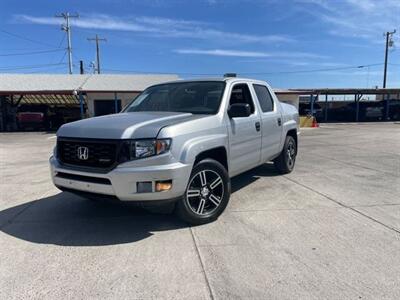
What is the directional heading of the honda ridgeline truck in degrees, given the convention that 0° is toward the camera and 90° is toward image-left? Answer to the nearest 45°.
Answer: approximately 45°
